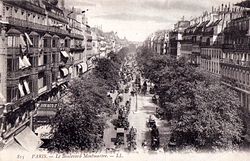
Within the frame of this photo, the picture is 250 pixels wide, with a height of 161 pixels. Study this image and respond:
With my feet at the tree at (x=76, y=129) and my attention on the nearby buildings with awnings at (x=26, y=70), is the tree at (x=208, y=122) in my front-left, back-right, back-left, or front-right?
back-right

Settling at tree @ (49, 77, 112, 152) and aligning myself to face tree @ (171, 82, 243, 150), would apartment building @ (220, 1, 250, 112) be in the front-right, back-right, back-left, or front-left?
front-left

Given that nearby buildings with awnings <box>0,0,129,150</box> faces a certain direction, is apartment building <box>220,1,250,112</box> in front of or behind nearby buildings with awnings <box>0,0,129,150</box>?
in front

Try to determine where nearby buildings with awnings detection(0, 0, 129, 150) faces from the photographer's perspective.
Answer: facing to the right of the viewer

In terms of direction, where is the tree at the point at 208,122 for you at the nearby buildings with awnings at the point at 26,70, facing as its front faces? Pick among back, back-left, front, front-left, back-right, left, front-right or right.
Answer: front-right

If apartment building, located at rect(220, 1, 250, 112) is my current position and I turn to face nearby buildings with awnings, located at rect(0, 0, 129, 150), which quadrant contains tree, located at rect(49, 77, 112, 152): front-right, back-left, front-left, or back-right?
front-left

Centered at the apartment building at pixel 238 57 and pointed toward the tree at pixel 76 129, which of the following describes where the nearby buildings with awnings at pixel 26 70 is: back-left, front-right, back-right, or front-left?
front-right

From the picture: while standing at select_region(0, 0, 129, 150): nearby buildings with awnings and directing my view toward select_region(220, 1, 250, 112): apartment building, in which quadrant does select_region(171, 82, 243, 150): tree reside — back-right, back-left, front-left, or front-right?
front-right

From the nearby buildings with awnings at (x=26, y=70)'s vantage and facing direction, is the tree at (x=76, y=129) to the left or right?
on its right
